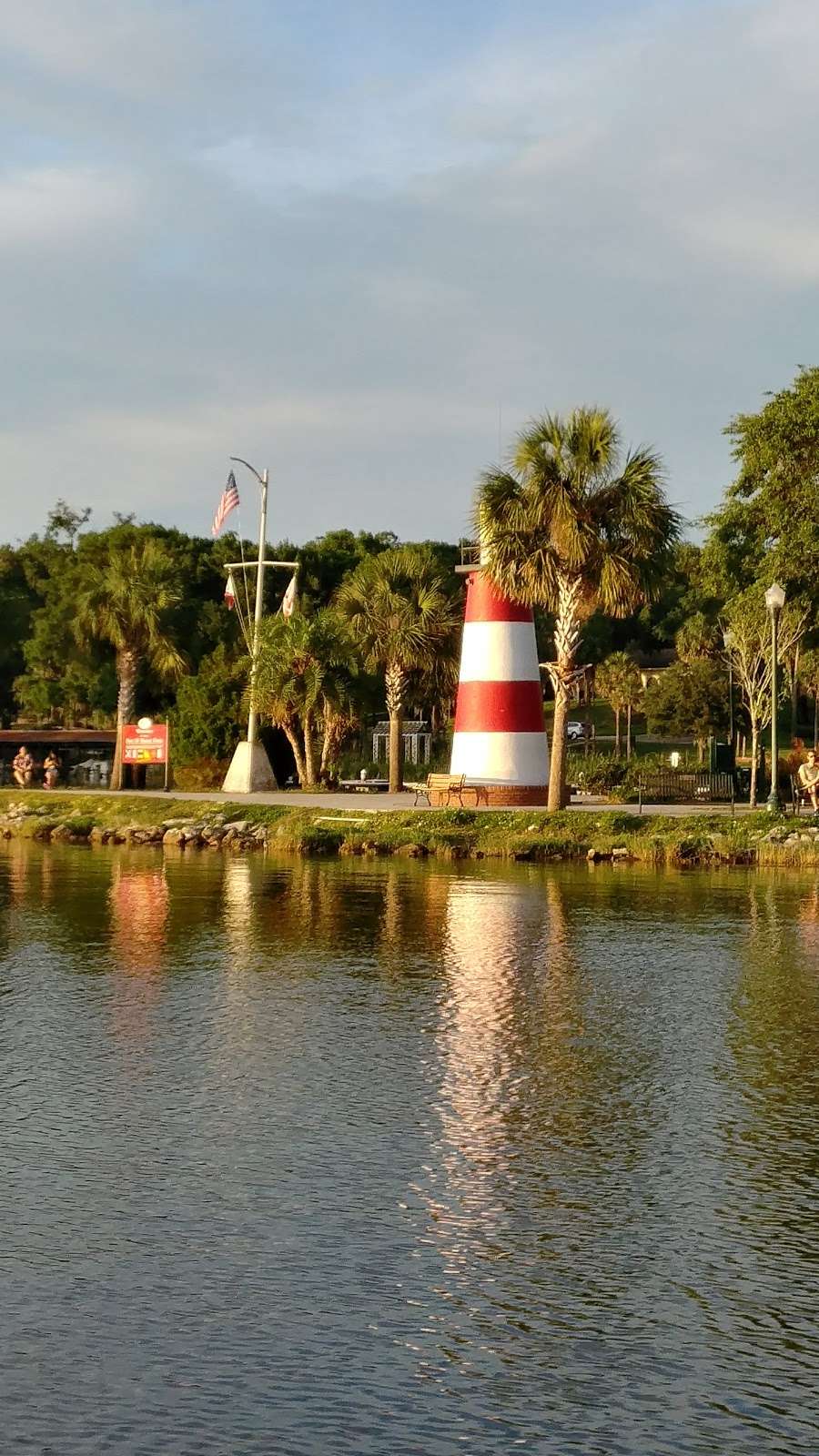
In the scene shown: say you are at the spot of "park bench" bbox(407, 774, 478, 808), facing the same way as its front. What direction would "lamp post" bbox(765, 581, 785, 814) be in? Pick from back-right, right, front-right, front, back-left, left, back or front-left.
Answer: left

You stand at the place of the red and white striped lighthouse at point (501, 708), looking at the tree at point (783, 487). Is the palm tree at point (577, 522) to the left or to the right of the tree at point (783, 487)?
right

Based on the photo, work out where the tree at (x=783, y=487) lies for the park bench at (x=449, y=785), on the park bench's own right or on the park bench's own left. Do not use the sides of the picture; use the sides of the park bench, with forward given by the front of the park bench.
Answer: on the park bench's own left

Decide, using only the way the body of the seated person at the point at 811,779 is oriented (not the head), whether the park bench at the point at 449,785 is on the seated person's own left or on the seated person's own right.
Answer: on the seated person's own right

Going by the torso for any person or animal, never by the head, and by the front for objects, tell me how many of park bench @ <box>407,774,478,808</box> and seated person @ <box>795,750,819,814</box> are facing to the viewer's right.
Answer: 0

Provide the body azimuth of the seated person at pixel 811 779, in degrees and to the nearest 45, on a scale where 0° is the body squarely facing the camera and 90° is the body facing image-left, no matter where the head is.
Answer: approximately 0°

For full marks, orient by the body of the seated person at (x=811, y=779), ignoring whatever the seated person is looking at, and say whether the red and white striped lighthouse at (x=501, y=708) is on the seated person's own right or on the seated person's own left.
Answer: on the seated person's own right
